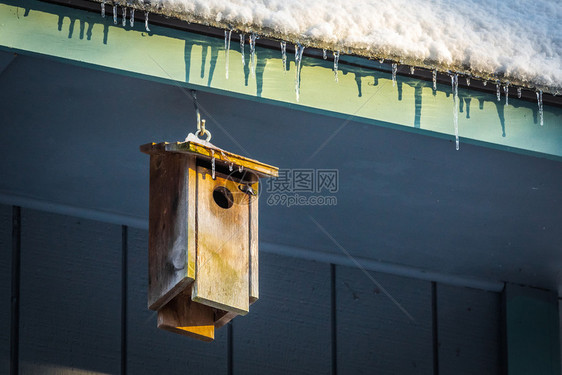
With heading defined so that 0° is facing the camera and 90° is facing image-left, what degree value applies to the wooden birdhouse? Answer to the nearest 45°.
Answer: approximately 315°
